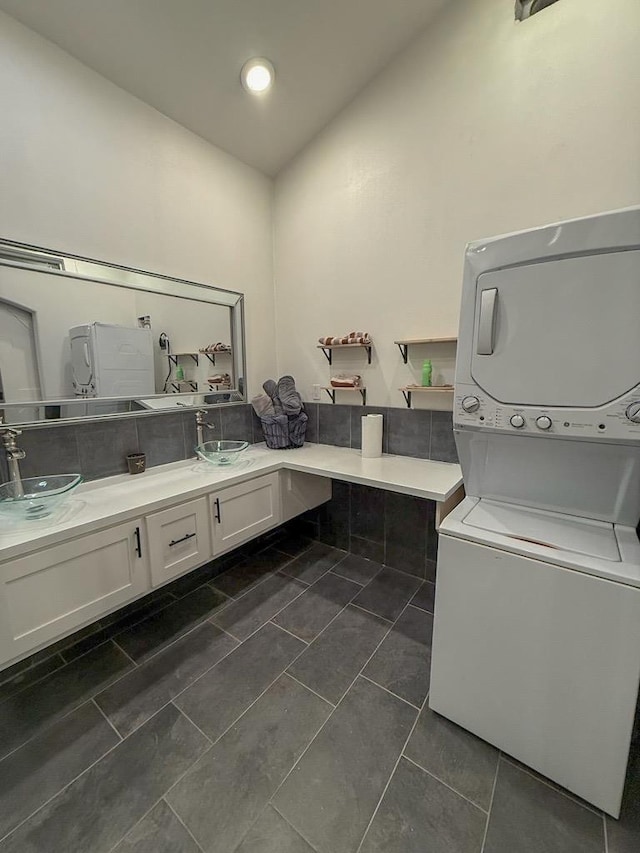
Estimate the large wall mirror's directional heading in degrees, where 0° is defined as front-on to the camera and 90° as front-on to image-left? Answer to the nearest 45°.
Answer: approximately 315°

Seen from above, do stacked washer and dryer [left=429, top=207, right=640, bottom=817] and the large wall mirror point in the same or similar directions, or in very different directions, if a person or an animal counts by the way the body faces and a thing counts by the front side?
very different directions

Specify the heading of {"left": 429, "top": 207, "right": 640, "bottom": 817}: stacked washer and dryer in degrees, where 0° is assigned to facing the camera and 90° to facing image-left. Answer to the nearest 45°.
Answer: approximately 45°

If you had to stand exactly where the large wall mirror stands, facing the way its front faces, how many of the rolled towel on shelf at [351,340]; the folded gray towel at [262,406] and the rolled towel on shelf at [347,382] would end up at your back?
0

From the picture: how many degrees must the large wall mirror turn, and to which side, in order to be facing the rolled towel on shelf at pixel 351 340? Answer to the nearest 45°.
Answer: approximately 45° to its left

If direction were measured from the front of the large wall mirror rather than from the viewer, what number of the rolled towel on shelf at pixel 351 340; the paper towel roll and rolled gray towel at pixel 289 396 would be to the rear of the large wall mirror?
0

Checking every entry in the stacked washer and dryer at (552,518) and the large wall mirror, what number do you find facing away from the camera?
0

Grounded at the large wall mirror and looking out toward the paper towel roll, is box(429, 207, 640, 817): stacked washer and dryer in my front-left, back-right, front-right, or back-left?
front-right

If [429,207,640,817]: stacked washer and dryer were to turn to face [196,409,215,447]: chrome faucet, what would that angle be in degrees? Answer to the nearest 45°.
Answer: approximately 45° to its right

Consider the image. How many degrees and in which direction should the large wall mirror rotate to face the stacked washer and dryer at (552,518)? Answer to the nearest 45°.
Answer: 0° — it already faces it

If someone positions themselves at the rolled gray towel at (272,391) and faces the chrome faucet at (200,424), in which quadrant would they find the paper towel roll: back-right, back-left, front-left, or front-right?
back-left

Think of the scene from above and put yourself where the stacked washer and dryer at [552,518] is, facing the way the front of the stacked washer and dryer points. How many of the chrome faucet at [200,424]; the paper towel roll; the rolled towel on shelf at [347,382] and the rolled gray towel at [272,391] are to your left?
0

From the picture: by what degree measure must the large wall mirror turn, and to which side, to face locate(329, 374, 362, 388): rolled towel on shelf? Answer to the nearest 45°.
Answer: approximately 45° to its left
